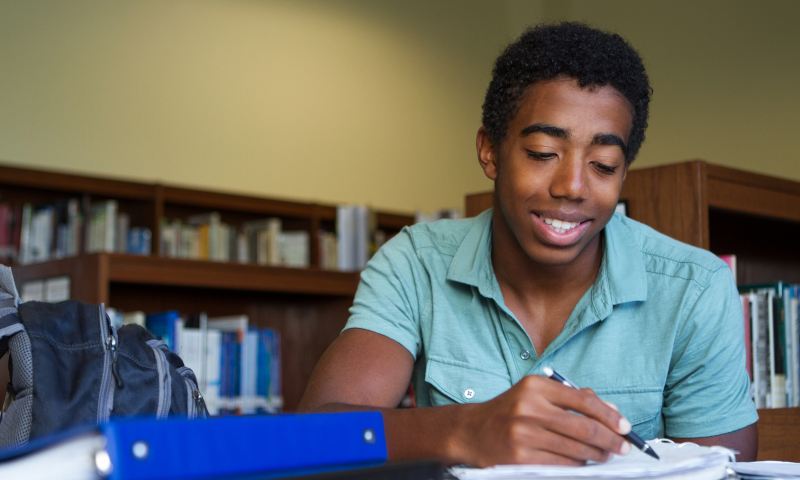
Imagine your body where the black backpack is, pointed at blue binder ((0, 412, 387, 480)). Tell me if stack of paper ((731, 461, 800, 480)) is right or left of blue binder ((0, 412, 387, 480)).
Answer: left

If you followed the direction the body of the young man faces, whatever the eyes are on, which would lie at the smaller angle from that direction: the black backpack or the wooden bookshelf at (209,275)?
the black backpack

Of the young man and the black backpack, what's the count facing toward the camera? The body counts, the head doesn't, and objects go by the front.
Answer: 1

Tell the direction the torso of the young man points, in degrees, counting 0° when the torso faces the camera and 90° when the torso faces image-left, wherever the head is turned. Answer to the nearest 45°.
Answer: approximately 0°

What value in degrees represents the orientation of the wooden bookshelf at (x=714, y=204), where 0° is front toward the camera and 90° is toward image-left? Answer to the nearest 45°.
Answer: approximately 315°

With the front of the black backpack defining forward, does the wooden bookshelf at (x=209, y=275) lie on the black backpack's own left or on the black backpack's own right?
on the black backpack's own left

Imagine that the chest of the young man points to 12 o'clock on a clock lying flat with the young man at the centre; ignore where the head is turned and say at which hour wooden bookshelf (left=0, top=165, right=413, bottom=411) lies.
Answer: The wooden bookshelf is roughly at 5 o'clock from the young man.

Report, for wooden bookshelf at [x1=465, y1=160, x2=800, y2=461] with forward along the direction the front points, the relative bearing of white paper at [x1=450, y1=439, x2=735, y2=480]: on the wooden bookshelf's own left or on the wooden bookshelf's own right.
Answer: on the wooden bookshelf's own right

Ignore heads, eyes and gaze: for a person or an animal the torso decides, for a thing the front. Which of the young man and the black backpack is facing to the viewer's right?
the black backpack

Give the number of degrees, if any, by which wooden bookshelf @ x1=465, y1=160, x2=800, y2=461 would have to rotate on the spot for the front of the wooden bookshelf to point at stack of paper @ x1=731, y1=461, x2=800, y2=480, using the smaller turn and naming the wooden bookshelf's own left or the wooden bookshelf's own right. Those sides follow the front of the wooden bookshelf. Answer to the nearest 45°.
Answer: approximately 45° to the wooden bookshelf's own right

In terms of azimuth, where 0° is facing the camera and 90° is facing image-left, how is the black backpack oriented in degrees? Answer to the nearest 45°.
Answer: approximately 270°
